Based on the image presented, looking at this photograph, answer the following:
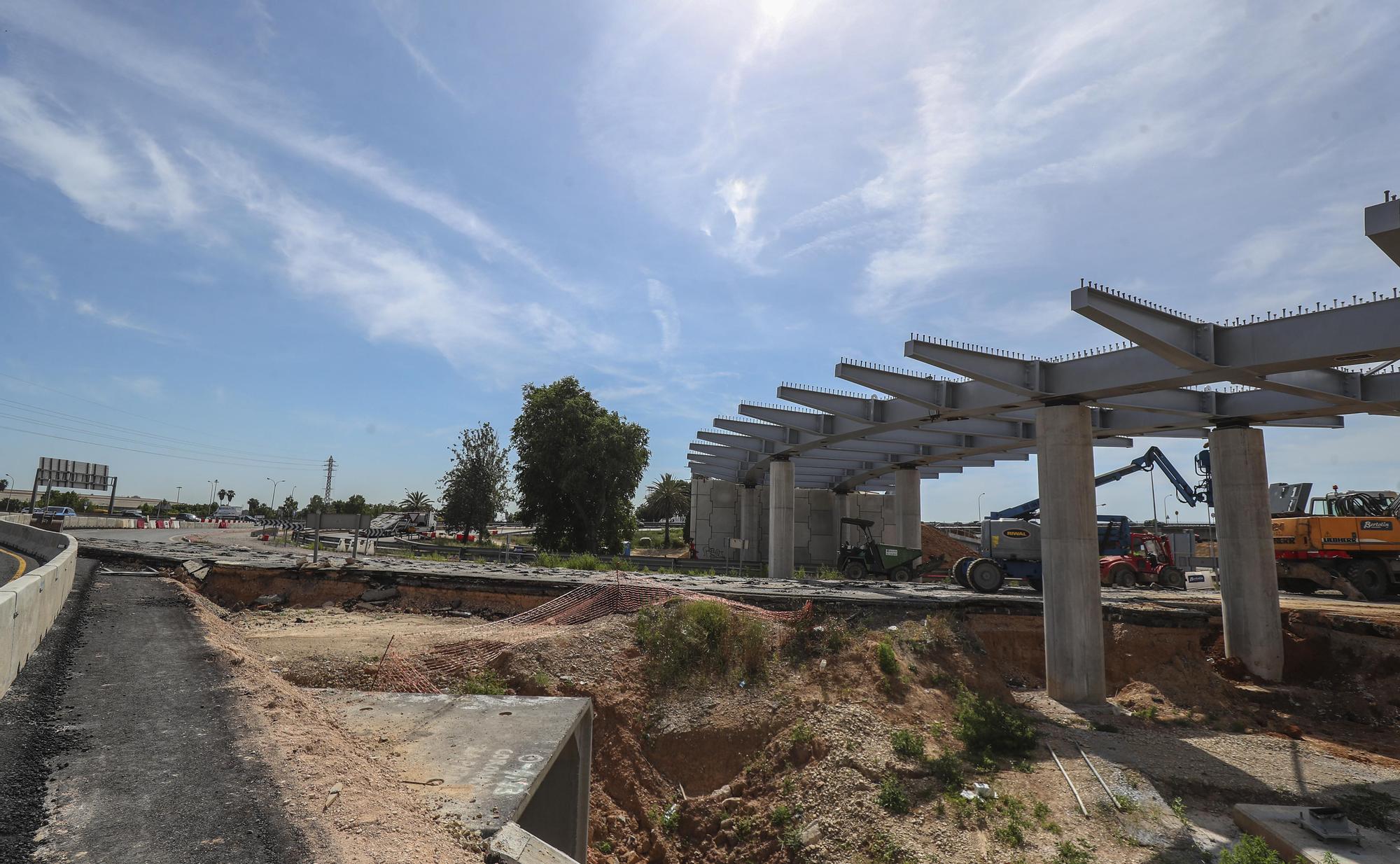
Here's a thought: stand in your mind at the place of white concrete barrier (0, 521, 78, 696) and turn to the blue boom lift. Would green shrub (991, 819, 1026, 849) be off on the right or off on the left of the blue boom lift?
right

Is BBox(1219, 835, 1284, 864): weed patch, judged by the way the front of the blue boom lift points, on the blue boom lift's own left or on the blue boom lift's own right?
on the blue boom lift's own right

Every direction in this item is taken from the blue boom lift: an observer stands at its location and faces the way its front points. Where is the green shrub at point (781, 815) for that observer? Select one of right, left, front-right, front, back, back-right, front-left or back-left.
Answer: right

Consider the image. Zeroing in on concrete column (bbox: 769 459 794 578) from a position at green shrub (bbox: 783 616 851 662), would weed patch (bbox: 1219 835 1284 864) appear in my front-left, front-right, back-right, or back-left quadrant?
back-right

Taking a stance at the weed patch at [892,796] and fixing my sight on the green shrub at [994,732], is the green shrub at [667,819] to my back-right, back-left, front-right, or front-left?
back-left

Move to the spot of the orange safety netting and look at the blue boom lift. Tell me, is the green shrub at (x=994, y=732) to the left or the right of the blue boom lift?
right

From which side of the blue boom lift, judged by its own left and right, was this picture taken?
right
